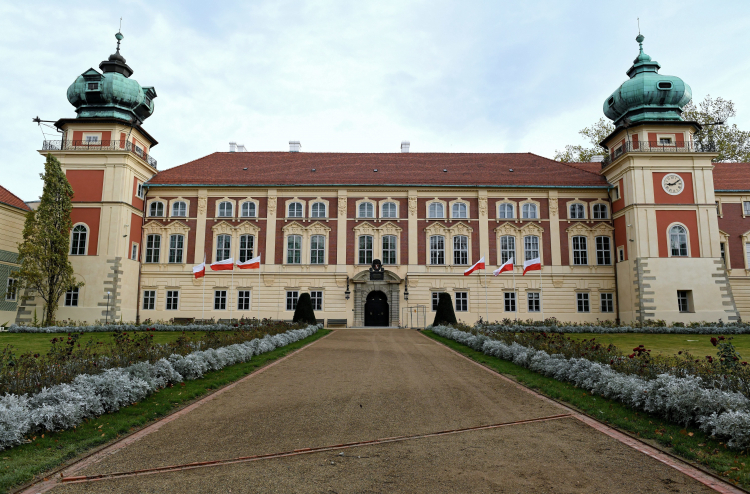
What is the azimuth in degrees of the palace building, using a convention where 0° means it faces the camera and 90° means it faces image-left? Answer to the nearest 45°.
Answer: approximately 0°

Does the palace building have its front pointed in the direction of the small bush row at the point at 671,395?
yes
